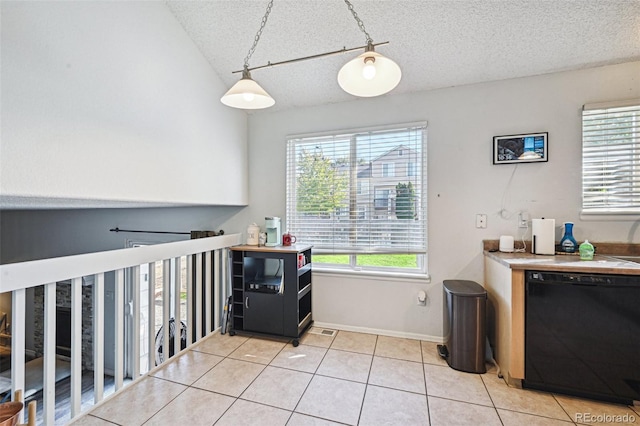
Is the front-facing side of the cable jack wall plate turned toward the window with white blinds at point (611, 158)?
no

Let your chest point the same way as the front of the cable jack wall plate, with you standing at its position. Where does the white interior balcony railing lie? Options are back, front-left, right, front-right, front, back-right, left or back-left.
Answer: front-right

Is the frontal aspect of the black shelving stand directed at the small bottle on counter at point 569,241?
no

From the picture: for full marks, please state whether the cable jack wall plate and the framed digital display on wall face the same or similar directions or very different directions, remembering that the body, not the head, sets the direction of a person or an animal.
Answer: same or similar directions

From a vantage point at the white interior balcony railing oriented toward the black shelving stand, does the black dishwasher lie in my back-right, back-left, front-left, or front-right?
front-right

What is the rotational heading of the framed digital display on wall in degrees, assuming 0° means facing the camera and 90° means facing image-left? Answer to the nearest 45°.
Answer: approximately 0°

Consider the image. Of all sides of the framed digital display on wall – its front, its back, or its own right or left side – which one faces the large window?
right

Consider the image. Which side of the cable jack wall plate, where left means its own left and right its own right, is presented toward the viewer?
front

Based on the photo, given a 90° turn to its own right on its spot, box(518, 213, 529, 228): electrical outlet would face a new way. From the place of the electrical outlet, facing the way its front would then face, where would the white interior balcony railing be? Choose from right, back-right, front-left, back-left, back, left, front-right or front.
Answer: front-left

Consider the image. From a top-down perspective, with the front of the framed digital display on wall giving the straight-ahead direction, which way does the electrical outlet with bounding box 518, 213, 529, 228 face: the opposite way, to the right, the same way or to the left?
the same way

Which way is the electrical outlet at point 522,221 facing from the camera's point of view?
toward the camera

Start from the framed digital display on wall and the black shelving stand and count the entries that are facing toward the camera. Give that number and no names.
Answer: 2

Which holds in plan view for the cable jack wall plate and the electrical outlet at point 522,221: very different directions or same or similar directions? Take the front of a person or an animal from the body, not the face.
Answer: same or similar directions
